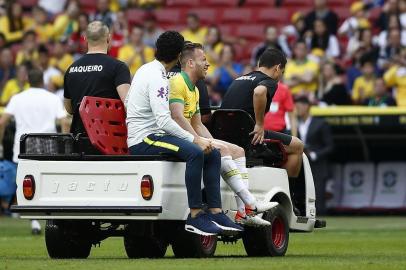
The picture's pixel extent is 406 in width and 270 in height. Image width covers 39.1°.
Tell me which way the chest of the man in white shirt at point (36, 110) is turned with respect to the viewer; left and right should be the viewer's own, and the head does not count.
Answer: facing away from the viewer

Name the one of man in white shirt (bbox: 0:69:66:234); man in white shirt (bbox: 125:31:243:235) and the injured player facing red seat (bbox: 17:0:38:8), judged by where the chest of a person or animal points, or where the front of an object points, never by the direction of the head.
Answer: man in white shirt (bbox: 0:69:66:234)

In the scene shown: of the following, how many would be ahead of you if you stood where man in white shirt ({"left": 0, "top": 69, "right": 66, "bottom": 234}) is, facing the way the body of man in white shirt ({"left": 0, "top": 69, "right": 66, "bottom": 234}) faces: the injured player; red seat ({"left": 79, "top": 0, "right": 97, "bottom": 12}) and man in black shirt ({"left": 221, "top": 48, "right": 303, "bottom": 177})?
1

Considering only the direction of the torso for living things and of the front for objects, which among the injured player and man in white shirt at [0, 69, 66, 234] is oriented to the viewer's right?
the injured player

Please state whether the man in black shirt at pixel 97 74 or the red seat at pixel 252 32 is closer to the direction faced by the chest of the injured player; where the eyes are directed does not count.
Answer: the red seat

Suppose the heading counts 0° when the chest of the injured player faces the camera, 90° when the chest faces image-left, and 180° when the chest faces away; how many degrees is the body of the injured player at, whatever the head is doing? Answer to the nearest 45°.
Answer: approximately 270°

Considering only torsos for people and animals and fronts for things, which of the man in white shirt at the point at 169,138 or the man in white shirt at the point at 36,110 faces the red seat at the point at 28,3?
the man in white shirt at the point at 36,110

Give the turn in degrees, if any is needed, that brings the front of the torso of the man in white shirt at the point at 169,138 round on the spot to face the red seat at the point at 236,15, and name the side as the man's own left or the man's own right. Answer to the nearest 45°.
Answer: approximately 90° to the man's own left

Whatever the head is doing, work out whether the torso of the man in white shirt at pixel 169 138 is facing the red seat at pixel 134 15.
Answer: no

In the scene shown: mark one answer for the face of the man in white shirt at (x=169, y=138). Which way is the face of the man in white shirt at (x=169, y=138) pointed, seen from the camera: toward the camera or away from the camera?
away from the camera

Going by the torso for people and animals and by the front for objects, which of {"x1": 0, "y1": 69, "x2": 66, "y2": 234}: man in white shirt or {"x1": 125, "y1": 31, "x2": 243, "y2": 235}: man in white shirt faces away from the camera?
{"x1": 0, "y1": 69, "x2": 66, "y2": 234}: man in white shirt
